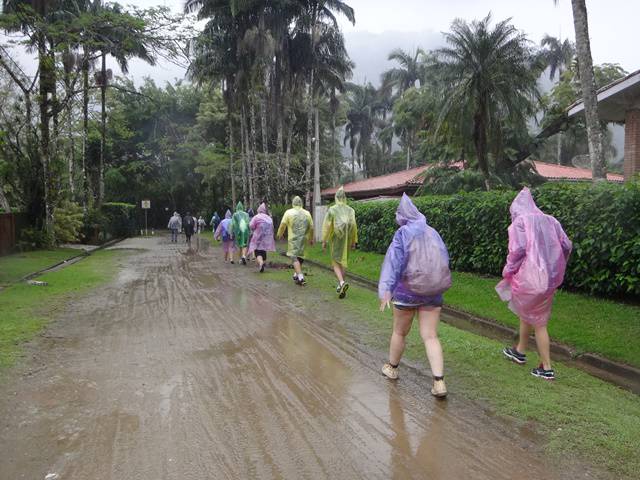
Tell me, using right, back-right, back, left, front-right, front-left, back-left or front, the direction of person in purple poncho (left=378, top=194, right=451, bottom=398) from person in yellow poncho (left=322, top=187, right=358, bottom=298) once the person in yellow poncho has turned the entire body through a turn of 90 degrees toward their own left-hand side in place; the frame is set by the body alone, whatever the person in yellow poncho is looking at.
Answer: left

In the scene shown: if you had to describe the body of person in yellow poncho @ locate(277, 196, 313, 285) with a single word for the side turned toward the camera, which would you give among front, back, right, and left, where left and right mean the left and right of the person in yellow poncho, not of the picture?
back

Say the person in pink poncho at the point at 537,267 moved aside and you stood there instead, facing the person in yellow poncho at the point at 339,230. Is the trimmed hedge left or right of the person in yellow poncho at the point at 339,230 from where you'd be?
right

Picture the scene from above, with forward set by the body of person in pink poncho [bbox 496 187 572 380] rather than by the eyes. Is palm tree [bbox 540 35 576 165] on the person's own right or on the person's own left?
on the person's own right

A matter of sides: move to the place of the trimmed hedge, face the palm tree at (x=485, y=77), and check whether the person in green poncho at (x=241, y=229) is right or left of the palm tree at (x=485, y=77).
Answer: left

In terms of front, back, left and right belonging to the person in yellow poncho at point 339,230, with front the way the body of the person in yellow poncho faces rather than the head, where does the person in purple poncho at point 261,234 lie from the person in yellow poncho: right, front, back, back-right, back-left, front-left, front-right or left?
front-left

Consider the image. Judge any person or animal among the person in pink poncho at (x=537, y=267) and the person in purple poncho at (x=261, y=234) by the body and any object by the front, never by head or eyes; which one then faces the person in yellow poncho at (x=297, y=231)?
the person in pink poncho

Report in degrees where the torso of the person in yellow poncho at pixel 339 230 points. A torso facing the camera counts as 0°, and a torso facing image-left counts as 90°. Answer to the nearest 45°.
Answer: approximately 180°

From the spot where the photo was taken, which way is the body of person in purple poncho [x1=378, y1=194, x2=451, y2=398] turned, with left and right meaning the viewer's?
facing away from the viewer and to the left of the viewer

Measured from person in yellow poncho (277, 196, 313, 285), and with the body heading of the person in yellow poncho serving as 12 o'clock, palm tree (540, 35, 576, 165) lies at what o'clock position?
The palm tree is roughly at 1 o'clock from the person in yellow poncho.

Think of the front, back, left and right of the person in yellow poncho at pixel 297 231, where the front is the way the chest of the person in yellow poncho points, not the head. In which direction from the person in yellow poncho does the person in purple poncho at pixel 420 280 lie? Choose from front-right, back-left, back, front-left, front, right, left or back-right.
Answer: back

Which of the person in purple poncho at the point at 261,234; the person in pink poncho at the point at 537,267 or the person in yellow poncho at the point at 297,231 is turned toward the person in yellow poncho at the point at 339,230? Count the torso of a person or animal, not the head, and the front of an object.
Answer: the person in pink poncho

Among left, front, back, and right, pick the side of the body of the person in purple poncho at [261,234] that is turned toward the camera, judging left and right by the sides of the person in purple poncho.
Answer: back
